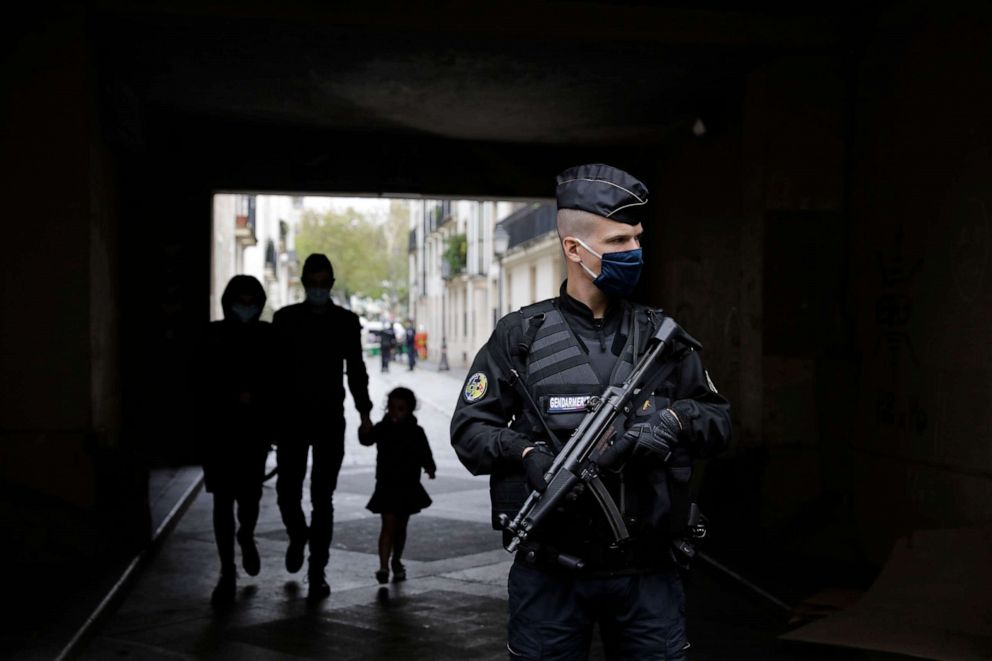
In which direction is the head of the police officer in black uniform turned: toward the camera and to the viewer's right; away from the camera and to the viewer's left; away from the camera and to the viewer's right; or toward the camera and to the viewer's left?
toward the camera and to the viewer's right

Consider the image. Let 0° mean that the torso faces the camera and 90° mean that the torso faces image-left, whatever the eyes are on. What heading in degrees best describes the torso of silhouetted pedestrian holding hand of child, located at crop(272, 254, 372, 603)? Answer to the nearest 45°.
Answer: approximately 0°

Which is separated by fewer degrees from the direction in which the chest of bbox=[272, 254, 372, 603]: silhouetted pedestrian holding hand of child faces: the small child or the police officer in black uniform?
the police officer in black uniform

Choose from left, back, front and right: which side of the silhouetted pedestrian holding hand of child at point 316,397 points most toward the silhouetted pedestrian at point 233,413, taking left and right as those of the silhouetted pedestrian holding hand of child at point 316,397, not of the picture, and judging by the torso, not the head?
right

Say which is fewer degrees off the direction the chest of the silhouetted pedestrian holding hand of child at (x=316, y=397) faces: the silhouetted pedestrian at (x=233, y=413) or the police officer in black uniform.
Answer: the police officer in black uniform

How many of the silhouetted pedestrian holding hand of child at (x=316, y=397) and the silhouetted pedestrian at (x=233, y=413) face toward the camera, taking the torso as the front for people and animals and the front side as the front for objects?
2

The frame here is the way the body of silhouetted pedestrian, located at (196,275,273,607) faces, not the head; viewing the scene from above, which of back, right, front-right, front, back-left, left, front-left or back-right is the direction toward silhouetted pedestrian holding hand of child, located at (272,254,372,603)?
left

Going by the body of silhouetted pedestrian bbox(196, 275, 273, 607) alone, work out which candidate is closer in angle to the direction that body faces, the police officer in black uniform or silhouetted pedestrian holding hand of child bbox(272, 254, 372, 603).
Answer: the police officer in black uniform

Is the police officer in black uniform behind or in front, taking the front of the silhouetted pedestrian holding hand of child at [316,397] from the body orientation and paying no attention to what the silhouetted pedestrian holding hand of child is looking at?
in front

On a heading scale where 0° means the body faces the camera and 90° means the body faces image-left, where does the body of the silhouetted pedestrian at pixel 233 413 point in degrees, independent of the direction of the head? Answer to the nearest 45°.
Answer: approximately 0°
